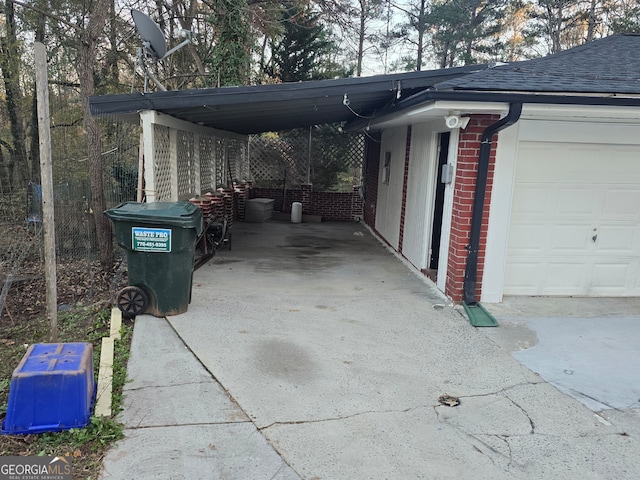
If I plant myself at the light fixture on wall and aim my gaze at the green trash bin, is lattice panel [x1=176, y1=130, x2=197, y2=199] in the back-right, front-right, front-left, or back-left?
front-right

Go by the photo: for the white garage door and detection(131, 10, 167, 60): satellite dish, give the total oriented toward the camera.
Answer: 1

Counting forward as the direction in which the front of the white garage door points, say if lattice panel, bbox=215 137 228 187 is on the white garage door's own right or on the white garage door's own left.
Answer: on the white garage door's own right

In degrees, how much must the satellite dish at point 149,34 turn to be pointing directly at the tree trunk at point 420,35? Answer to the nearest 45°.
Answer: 0° — it already faces it

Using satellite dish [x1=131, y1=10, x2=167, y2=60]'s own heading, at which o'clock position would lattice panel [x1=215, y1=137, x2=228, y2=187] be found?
The lattice panel is roughly at 11 o'clock from the satellite dish.

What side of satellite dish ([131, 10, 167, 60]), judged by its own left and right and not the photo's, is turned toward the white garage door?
right

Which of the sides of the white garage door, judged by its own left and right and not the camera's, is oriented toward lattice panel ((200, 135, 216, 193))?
right

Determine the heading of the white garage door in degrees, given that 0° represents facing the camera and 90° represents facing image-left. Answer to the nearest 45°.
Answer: approximately 0°

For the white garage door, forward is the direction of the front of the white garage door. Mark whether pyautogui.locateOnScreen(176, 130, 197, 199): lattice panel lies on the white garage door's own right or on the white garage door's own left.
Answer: on the white garage door's own right

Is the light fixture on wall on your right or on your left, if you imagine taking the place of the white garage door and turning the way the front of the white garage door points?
on your right

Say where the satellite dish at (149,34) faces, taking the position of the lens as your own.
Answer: facing away from the viewer and to the right of the viewer
